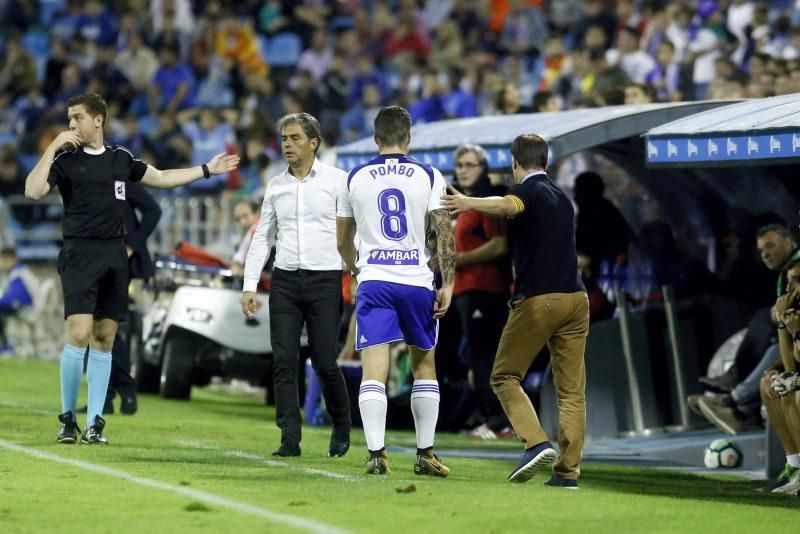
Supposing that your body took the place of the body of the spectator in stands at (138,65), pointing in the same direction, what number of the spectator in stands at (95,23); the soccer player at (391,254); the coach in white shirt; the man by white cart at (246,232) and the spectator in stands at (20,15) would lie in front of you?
3

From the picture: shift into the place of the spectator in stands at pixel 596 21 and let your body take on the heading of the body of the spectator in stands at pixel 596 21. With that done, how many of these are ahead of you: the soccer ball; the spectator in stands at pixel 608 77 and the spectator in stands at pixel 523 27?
2

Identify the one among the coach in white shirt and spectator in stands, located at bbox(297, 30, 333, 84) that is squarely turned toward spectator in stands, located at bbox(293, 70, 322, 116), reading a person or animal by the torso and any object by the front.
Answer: spectator in stands, located at bbox(297, 30, 333, 84)

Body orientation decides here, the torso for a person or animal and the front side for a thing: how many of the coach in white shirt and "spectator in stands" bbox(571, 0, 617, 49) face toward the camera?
2

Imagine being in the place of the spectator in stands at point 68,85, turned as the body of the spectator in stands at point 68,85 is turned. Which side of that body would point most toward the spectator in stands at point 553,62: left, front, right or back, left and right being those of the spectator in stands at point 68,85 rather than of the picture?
left

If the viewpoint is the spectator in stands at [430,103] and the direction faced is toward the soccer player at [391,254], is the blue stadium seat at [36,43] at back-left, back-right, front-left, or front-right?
back-right

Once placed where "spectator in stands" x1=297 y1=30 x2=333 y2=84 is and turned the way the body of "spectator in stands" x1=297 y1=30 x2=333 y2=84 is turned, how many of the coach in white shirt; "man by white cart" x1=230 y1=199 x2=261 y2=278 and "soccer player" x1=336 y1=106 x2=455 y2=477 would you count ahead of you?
3

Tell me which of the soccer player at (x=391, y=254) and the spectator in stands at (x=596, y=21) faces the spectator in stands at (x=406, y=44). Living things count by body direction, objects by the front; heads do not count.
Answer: the soccer player
